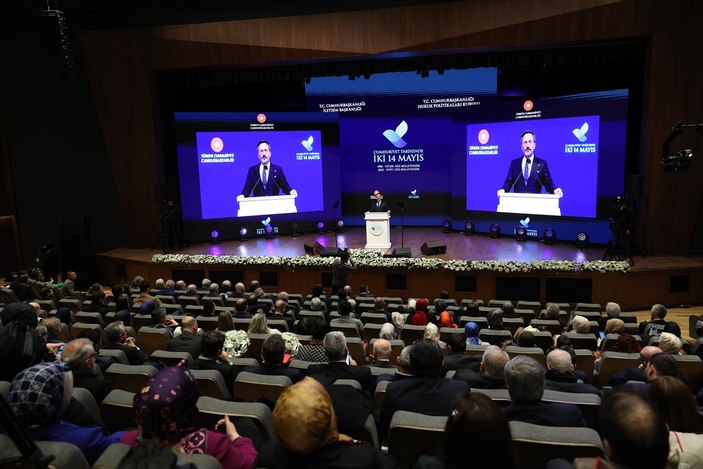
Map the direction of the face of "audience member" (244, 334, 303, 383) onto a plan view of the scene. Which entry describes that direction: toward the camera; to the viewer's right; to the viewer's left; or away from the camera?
away from the camera

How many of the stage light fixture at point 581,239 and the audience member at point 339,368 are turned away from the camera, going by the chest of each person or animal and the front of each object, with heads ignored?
1

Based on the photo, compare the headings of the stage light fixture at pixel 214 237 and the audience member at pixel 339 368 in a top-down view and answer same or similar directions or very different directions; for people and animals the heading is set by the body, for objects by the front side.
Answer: very different directions

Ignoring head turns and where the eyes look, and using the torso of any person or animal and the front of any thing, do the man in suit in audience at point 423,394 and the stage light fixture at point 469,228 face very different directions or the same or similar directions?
very different directions

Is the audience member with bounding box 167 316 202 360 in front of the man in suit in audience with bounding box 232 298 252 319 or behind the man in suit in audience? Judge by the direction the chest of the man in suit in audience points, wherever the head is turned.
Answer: behind

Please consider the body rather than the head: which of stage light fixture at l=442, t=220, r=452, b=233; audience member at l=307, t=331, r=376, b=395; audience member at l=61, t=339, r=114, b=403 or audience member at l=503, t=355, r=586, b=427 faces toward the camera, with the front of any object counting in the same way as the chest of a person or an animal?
the stage light fixture

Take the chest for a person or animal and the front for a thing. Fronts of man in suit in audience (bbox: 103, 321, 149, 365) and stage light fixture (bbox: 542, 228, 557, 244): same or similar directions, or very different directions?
very different directions

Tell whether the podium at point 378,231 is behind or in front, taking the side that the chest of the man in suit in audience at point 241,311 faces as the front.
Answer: in front

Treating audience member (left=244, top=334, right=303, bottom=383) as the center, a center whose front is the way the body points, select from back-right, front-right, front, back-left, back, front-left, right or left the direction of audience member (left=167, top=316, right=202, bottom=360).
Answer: front-left

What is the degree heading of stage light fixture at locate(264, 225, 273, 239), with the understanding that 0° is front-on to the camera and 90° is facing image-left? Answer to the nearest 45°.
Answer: approximately 0°

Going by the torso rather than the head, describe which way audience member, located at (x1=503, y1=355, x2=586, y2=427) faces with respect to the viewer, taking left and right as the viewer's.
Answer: facing away from the viewer

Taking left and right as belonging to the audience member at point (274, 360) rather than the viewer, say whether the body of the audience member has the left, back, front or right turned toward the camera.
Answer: back

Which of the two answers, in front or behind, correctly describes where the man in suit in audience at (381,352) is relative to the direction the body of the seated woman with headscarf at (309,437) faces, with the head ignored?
in front

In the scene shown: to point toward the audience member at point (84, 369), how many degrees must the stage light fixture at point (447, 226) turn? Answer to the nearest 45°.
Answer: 0° — it already faces them

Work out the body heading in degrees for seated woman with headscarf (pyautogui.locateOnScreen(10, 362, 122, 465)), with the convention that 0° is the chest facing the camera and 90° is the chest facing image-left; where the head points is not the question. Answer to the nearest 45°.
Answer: approximately 225°

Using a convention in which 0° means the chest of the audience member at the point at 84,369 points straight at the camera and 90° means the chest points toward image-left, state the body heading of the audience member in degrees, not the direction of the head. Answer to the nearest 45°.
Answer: approximately 225°

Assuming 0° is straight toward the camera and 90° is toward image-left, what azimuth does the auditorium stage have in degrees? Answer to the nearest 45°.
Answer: approximately 0°
